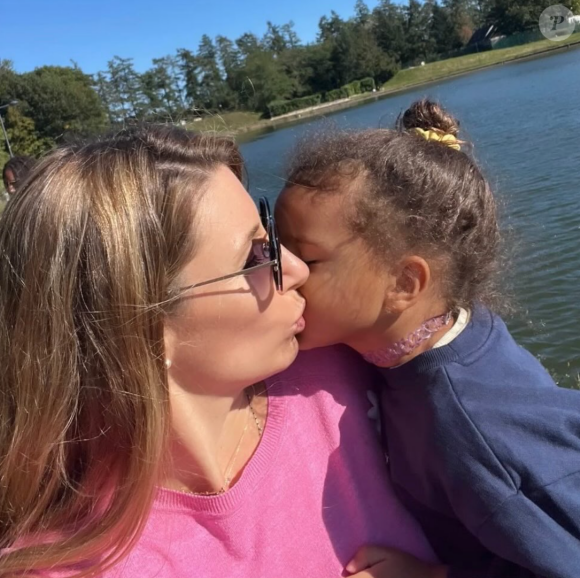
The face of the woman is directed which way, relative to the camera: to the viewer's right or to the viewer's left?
to the viewer's right

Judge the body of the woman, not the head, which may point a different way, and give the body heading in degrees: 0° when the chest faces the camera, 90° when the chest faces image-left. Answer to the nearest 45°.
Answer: approximately 315°

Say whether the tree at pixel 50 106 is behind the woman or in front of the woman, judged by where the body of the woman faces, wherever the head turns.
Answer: behind

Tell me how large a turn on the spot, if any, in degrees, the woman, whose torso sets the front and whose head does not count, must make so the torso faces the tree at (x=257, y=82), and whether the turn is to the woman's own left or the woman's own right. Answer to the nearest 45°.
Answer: approximately 135° to the woman's own left
